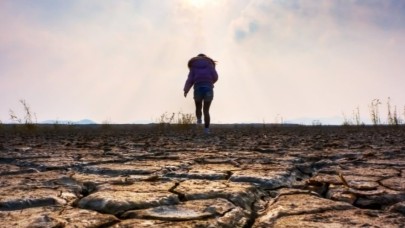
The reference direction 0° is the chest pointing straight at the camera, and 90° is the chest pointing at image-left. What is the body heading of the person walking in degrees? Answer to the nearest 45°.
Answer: approximately 180°
